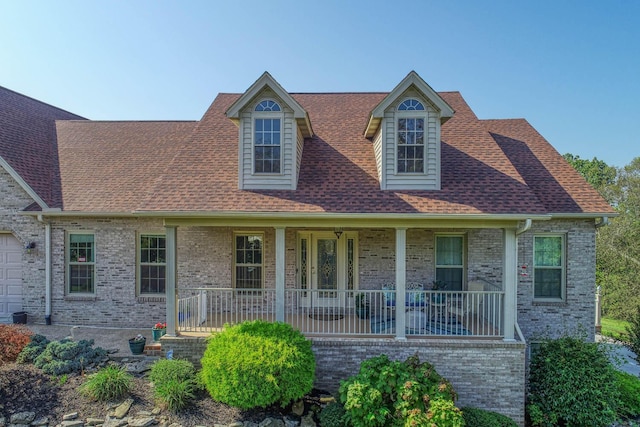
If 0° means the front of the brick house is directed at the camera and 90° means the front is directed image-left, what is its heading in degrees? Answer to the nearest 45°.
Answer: approximately 0°
